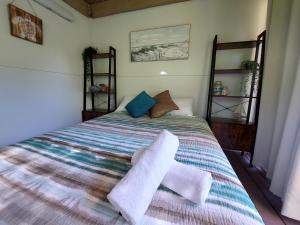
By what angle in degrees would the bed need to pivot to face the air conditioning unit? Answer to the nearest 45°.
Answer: approximately 135° to its right

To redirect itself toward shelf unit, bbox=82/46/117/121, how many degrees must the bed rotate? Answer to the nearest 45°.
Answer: approximately 180°

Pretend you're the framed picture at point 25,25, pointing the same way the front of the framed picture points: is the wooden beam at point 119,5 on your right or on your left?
on your left

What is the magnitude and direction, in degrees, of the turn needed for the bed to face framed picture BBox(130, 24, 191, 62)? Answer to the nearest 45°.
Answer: approximately 180°

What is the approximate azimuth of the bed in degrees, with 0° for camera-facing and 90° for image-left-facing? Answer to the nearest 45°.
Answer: approximately 0°

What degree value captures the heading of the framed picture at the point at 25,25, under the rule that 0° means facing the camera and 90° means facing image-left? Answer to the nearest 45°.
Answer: approximately 315°

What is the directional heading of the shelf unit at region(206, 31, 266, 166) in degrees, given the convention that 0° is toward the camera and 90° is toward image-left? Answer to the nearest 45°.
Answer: approximately 45°

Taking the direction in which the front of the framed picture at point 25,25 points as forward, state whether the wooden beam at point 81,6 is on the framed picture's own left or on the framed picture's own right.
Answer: on the framed picture's own left

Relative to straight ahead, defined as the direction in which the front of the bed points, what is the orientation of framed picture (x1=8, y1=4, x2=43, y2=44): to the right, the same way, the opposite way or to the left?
to the left
